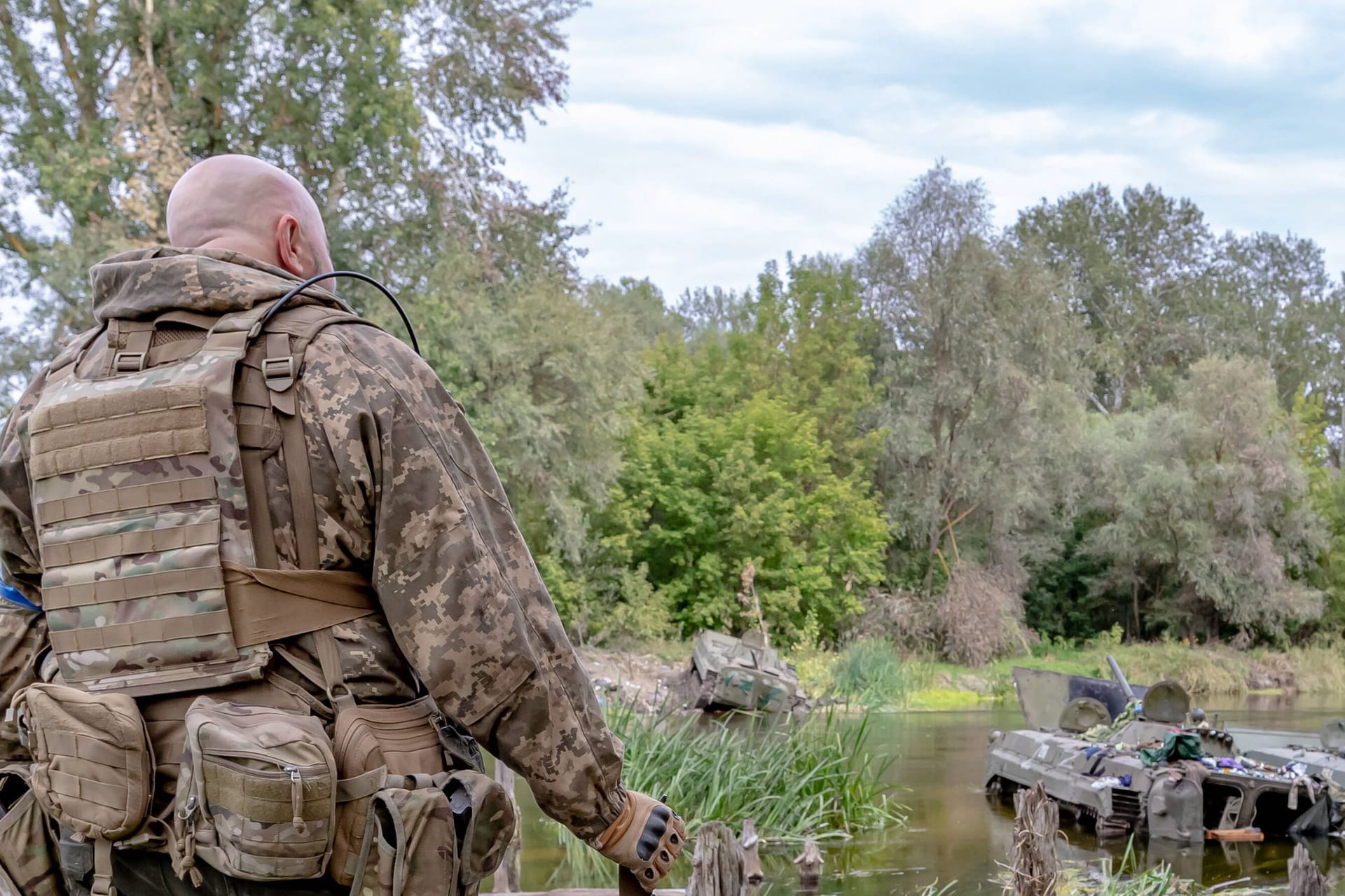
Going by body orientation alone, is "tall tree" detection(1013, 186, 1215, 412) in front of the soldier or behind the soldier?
in front

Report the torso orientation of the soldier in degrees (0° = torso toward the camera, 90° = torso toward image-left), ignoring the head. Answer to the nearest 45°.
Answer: approximately 225°

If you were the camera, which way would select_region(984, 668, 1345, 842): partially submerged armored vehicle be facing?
facing away from the viewer and to the left of the viewer

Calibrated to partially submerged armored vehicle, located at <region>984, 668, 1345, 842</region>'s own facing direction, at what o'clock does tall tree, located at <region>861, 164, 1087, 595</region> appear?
The tall tree is roughly at 1 o'clock from the partially submerged armored vehicle.

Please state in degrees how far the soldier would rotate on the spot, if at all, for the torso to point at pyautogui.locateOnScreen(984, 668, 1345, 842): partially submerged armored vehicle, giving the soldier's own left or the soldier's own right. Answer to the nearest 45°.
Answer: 0° — they already face it

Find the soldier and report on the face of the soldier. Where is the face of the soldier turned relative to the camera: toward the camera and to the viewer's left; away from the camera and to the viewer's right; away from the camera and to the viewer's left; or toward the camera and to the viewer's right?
away from the camera and to the viewer's right

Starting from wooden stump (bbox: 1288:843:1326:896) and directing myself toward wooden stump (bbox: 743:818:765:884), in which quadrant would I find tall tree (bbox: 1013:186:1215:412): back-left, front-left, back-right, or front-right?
front-right

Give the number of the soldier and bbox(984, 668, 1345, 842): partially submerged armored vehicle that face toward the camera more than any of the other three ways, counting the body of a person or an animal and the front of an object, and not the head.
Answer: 0
